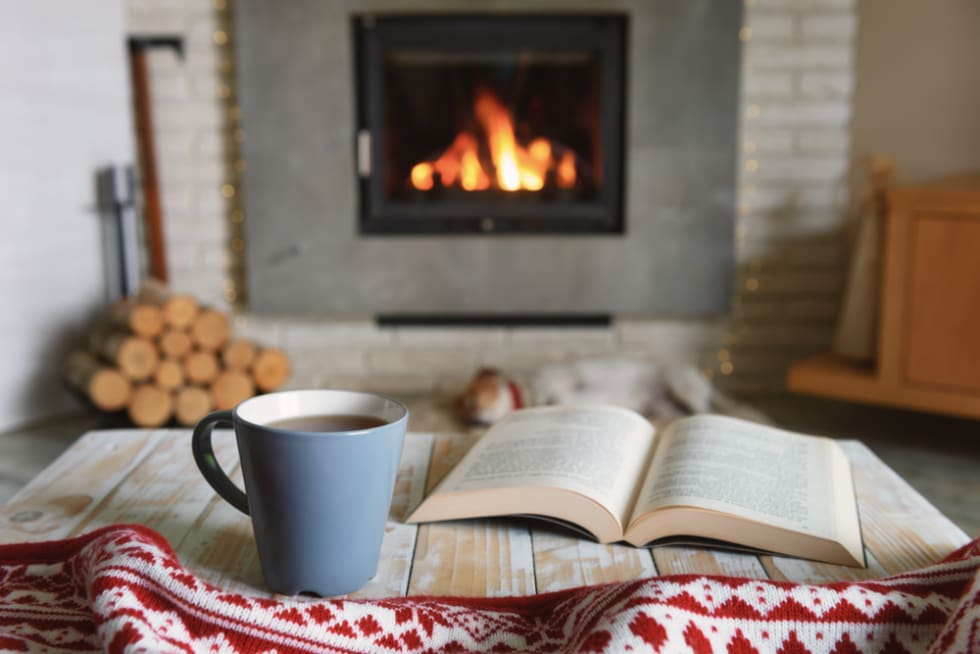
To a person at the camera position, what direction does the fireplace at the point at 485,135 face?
facing the viewer

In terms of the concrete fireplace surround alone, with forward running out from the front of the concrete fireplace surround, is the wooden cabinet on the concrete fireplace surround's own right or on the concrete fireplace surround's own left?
on the concrete fireplace surround's own left

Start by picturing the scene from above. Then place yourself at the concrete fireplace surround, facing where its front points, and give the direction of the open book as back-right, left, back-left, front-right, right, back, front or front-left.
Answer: front

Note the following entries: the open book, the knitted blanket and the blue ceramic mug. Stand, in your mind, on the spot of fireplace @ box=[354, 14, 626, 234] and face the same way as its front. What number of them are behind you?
0

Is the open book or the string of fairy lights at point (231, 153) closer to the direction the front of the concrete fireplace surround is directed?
the open book

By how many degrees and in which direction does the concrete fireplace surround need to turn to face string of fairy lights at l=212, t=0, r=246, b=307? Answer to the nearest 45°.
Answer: approximately 90° to its right

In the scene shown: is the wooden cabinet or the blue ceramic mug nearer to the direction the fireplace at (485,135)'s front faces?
the blue ceramic mug

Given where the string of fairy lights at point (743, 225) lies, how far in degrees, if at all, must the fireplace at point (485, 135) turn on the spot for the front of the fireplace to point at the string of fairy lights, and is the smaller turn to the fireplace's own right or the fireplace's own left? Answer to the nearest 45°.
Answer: approximately 90° to the fireplace's own left

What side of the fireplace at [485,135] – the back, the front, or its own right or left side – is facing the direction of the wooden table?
front

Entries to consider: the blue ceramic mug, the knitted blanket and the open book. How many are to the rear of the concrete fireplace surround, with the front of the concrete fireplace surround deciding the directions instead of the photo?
0

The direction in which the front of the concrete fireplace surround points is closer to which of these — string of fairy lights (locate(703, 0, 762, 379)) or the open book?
the open book

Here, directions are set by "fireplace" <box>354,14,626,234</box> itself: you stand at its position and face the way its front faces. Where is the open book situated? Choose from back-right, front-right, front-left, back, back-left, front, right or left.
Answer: front

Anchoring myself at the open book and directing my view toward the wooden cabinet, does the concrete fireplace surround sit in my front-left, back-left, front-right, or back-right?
front-left

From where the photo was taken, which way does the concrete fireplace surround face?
toward the camera

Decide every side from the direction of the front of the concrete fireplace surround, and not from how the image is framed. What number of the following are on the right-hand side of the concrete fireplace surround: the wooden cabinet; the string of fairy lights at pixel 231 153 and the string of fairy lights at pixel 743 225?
1

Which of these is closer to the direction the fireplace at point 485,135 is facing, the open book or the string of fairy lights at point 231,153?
the open book

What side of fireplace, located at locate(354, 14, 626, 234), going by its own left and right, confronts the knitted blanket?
front

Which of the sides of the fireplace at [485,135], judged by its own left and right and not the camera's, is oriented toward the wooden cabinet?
left

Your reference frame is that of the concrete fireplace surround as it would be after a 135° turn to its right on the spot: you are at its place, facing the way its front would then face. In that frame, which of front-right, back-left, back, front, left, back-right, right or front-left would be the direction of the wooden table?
back-left

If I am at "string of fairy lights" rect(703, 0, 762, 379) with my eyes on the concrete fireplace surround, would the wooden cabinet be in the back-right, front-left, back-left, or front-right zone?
back-left

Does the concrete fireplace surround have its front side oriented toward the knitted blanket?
yes
